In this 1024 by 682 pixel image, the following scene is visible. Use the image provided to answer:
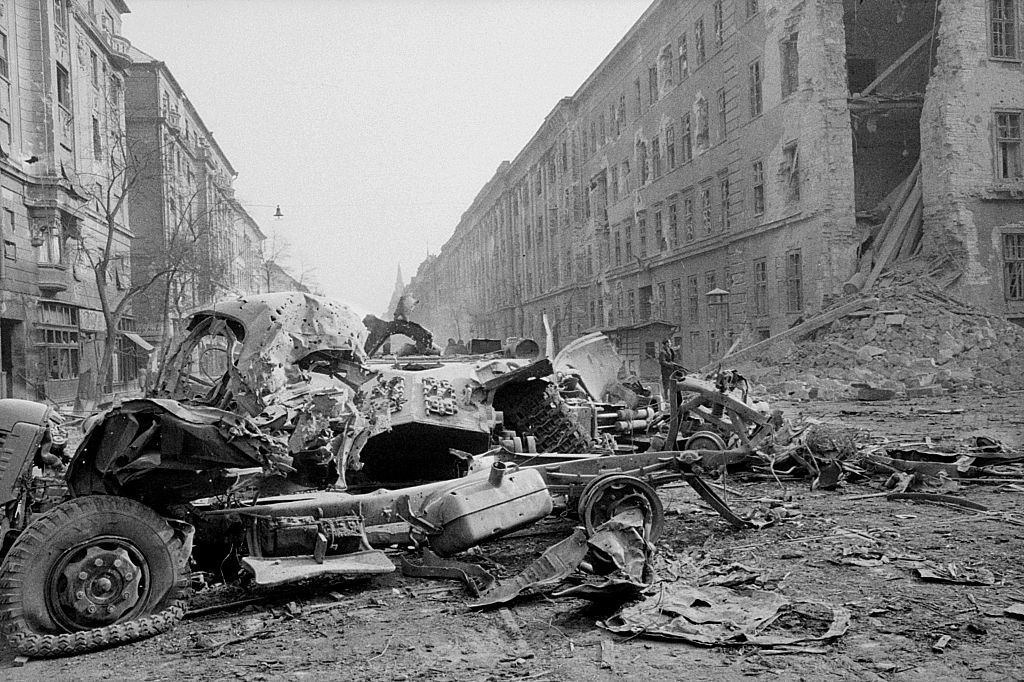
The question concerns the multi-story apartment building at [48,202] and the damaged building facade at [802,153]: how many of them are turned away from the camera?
0

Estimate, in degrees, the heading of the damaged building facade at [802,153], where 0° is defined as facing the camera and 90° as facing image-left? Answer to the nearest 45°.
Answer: approximately 45°

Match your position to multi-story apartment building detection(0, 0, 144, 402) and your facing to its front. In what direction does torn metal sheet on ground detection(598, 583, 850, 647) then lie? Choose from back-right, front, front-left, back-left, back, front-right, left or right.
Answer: front-right

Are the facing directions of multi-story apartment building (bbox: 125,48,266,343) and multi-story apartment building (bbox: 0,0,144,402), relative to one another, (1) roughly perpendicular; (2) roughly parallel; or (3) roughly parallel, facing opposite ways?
roughly parallel

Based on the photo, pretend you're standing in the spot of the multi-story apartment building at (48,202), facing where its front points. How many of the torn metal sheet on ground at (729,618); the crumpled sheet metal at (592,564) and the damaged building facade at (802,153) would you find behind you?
0

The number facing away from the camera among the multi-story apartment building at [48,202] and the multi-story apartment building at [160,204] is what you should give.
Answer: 0

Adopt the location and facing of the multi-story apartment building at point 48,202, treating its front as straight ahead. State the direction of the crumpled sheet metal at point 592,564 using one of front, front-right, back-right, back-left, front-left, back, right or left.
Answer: front-right

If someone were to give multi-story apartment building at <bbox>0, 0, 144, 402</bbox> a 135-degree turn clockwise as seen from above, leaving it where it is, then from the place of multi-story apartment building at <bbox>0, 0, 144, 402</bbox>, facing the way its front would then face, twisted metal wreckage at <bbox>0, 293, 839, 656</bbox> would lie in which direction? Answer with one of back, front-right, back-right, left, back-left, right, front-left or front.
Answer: left

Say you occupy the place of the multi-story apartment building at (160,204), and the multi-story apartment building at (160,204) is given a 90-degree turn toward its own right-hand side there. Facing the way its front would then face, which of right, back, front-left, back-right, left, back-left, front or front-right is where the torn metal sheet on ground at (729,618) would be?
front-left

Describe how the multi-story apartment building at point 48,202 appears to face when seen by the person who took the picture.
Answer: facing the viewer and to the right of the viewer

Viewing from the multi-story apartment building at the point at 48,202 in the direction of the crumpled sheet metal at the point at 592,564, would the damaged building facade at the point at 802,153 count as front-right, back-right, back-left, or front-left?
front-left

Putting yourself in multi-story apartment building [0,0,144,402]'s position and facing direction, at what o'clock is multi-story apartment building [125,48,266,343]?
multi-story apartment building [125,48,266,343] is roughly at 8 o'clock from multi-story apartment building [0,0,144,402].

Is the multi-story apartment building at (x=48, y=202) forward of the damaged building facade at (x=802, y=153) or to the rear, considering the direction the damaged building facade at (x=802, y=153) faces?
forward

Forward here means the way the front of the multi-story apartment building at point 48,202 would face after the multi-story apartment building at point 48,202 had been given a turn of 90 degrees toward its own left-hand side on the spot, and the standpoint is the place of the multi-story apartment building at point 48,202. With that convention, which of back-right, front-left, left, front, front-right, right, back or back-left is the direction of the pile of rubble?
right

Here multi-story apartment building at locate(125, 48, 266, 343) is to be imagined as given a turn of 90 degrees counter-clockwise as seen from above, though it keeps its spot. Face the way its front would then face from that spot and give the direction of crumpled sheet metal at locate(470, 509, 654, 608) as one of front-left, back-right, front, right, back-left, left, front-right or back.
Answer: back-right

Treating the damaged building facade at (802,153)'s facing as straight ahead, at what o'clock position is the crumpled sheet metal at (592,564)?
The crumpled sheet metal is roughly at 11 o'clock from the damaged building facade.

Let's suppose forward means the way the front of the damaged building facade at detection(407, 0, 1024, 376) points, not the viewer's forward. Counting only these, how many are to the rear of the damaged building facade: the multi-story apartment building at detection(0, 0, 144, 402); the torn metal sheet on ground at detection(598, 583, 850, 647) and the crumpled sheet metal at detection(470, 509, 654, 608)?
0

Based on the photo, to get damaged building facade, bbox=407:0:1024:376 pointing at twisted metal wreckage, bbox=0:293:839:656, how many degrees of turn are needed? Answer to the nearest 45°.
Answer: approximately 45° to its left

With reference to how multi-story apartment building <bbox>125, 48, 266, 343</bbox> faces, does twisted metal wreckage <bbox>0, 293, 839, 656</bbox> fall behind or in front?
in front
